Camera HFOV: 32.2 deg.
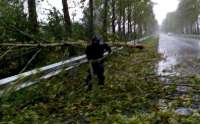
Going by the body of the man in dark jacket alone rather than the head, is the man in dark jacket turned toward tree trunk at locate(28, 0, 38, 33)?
no
